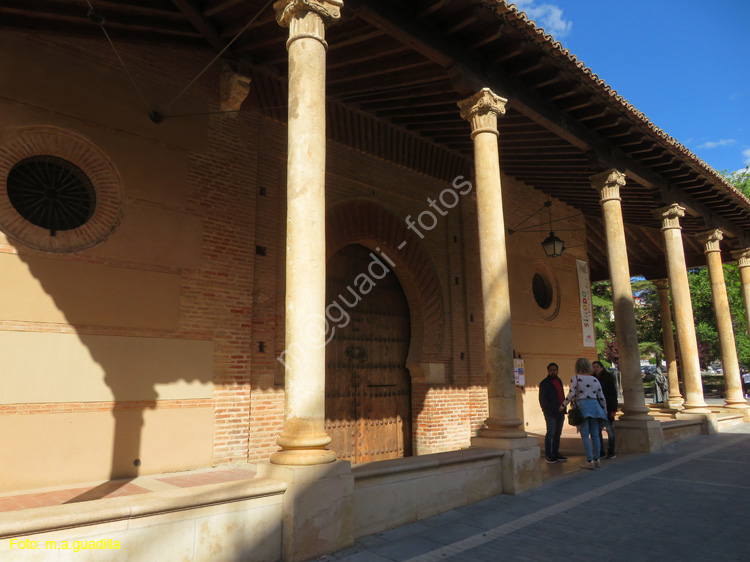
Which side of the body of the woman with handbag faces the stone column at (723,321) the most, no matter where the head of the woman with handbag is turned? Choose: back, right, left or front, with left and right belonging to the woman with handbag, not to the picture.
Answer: front

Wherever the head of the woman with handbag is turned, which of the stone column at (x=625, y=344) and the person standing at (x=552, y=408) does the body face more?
the stone column

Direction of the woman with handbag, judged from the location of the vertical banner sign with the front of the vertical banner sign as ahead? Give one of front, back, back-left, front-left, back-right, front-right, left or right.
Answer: front

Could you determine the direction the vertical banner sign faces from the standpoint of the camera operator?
facing the viewer

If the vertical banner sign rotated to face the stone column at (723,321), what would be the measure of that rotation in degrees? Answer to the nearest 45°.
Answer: approximately 90° to its left

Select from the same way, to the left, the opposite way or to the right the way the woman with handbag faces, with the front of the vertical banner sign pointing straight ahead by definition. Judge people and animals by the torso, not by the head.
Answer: the opposite way

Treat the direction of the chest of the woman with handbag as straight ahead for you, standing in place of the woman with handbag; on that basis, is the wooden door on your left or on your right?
on your left

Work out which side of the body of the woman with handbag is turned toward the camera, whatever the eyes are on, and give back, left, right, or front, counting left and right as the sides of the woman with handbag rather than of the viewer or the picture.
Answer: back
